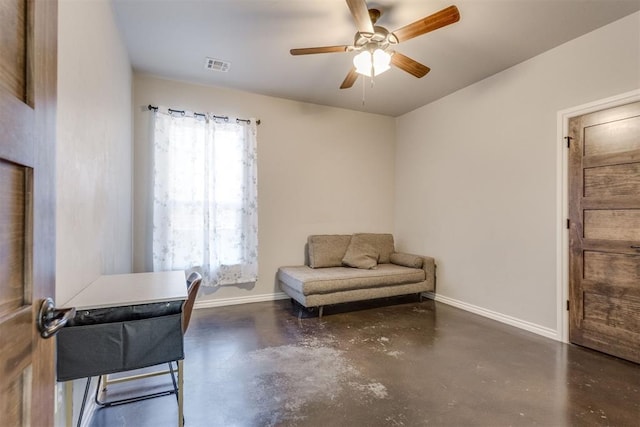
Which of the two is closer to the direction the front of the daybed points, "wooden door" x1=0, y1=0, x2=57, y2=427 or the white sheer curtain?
the wooden door

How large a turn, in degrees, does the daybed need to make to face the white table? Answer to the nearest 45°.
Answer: approximately 90° to its right

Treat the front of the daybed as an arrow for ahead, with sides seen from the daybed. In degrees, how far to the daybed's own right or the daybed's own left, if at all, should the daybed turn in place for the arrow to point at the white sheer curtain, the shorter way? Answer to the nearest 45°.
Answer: approximately 135° to the daybed's own right

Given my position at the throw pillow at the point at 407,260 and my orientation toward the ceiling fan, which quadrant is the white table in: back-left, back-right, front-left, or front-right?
front-right

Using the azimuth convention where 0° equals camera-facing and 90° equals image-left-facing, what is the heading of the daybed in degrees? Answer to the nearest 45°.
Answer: approximately 315°

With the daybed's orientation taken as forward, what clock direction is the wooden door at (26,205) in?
The wooden door is roughly at 2 o'clock from the daybed.

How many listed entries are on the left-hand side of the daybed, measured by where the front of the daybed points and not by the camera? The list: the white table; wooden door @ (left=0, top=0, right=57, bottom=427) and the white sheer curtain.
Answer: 0

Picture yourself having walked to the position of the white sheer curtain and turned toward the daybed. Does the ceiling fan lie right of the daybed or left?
right
